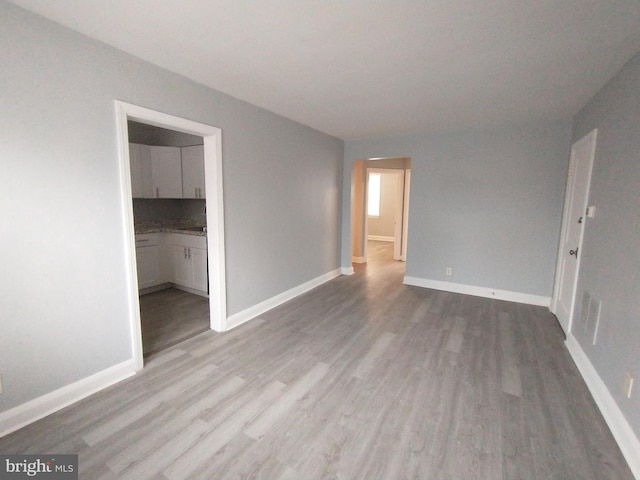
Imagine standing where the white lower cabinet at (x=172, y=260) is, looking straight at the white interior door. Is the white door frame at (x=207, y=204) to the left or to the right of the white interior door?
right

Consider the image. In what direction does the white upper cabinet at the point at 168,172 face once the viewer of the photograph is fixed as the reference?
facing the viewer

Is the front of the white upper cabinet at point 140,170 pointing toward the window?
no

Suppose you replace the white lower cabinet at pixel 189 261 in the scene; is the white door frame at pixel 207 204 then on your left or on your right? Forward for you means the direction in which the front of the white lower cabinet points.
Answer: on your left

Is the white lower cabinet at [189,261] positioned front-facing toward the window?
no

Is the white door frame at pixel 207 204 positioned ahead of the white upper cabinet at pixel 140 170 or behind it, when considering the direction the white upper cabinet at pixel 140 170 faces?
ahead

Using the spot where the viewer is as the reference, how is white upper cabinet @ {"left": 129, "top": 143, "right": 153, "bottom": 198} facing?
facing the viewer and to the right of the viewer

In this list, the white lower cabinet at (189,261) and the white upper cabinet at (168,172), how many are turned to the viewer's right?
0

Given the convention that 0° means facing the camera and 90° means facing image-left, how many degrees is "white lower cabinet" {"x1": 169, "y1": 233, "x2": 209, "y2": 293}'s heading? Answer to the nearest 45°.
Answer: approximately 45°

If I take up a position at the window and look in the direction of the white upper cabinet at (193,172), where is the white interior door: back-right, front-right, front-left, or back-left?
front-left

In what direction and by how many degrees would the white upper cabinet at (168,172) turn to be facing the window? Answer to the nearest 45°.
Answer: approximately 135° to its left

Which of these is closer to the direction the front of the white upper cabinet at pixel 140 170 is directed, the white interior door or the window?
the white interior door

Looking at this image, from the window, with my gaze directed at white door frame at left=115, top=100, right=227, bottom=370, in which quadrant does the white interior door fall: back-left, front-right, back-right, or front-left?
front-left
